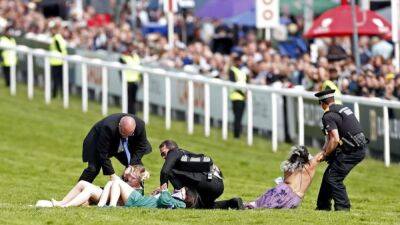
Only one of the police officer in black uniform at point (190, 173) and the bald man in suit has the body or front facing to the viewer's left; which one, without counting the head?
the police officer in black uniform

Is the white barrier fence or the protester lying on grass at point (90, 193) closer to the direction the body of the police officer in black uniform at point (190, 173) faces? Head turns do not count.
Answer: the protester lying on grass

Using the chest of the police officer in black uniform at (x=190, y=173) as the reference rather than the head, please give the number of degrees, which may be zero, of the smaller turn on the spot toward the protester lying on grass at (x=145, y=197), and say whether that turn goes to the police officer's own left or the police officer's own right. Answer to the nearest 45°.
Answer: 0° — they already face them

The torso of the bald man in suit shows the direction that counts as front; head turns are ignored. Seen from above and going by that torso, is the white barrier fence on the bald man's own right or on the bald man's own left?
on the bald man's own left

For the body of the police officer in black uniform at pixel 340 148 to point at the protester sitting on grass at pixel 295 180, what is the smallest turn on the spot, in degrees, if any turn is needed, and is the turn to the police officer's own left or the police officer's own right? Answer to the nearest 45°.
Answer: approximately 45° to the police officer's own left

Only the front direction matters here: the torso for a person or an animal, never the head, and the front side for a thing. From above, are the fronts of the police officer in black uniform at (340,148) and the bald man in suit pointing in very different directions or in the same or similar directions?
very different directions

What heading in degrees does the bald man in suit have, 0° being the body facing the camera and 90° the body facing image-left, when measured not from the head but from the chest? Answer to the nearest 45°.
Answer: approximately 315°

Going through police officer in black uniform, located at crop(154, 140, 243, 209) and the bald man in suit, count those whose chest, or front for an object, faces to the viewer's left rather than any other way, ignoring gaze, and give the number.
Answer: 1

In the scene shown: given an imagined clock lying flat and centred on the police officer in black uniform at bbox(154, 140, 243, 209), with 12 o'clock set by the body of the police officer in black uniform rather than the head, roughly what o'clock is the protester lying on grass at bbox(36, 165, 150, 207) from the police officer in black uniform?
The protester lying on grass is roughly at 12 o'clock from the police officer in black uniform.

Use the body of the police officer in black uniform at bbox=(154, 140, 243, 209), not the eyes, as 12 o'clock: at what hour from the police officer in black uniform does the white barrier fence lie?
The white barrier fence is roughly at 3 o'clock from the police officer in black uniform.

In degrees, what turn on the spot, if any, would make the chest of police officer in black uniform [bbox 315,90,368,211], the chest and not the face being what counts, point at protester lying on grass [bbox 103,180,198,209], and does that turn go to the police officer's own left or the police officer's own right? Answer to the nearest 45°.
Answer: approximately 45° to the police officer's own left

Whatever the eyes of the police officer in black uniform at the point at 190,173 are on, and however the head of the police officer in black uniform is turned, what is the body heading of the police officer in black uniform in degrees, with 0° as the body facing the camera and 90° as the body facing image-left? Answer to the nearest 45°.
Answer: approximately 90°
